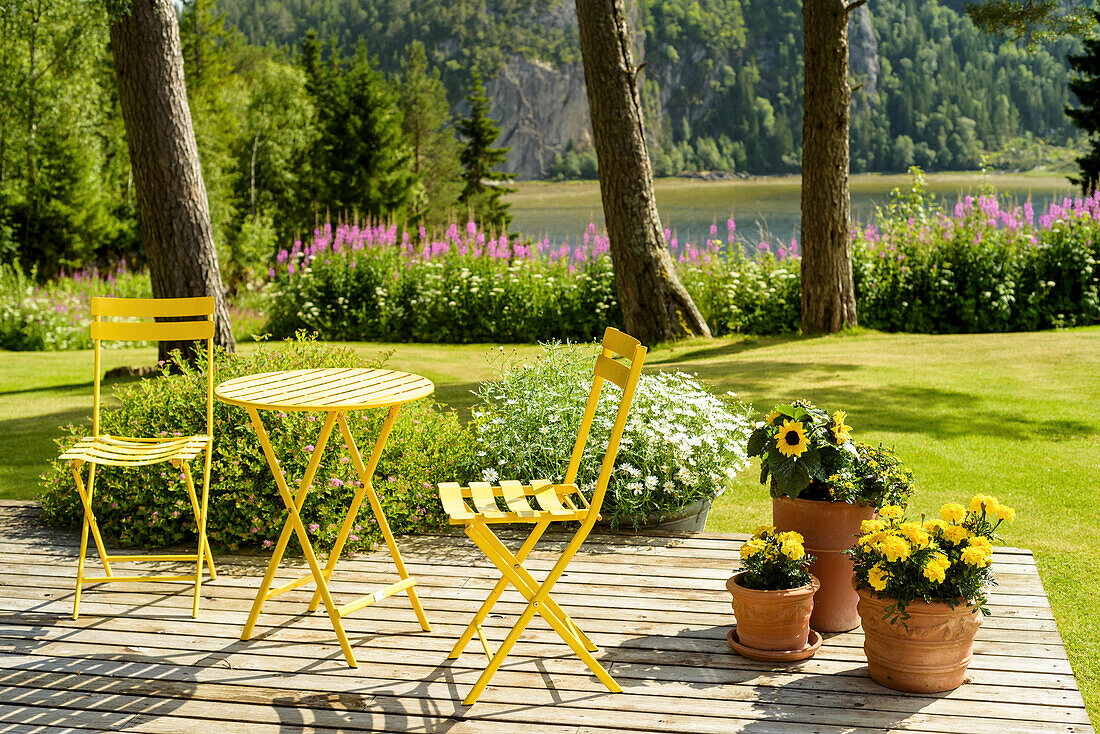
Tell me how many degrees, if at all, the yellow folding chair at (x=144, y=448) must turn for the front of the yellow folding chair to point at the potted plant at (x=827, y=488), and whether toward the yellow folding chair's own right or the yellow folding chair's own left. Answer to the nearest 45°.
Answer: approximately 45° to the yellow folding chair's own left

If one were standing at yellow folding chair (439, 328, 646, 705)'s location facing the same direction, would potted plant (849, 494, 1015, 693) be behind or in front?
behind

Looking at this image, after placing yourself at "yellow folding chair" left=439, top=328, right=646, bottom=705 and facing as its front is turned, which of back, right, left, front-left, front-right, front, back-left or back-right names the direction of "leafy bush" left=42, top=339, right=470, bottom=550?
front-right

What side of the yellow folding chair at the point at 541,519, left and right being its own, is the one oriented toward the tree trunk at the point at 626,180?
right

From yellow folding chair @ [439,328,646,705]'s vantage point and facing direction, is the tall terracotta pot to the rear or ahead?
to the rear

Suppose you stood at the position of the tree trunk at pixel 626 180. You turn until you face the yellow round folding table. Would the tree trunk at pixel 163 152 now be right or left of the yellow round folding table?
right

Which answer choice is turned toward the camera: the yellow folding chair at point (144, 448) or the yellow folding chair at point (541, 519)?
the yellow folding chair at point (144, 448)

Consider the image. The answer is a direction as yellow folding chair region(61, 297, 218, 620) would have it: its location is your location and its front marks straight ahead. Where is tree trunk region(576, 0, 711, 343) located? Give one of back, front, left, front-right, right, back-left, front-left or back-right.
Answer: back-left

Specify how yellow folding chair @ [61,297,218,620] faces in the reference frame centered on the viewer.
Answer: facing the viewer

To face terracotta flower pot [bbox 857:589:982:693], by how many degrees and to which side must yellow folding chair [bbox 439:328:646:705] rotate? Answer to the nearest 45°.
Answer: approximately 180°

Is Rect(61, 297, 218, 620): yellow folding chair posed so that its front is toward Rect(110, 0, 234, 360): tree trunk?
no

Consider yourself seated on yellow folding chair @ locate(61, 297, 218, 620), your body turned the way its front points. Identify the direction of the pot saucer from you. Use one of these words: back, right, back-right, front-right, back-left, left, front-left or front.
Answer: front-left

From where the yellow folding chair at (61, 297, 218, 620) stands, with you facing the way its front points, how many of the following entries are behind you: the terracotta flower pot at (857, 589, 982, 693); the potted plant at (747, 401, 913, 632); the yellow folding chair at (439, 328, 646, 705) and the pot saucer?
0

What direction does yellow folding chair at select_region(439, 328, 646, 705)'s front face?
to the viewer's left

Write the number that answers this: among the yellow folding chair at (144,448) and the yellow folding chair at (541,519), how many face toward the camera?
1

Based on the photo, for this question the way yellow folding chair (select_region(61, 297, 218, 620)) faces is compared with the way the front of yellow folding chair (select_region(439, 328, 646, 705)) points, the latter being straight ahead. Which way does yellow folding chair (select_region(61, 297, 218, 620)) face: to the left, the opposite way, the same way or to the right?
to the left
